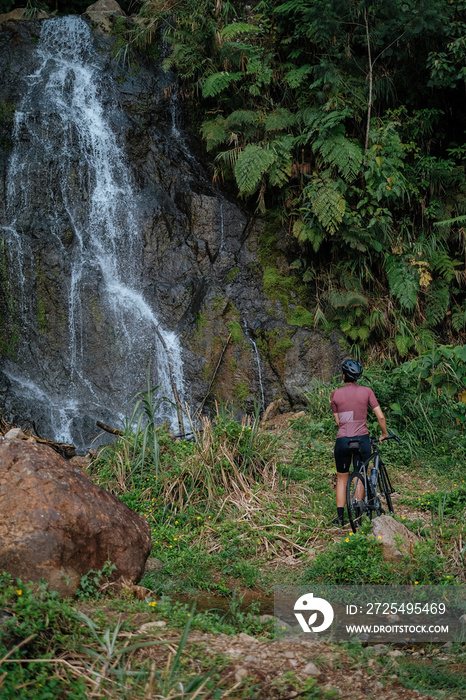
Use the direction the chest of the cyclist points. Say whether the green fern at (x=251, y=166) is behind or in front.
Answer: in front

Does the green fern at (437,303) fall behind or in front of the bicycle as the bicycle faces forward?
in front

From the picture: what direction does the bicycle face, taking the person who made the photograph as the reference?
facing away from the viewer and to the right of the viewer

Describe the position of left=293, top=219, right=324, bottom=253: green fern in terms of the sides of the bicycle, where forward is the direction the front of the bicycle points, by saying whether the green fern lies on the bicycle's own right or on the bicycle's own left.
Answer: on the bicycle's own left

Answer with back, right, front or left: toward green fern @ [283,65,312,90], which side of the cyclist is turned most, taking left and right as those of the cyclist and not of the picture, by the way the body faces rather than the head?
front

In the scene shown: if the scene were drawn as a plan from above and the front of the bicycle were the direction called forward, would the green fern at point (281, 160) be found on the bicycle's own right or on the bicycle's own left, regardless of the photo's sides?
on the bicycle's own left

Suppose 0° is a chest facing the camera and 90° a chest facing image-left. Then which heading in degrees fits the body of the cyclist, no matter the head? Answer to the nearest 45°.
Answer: approximately 180°

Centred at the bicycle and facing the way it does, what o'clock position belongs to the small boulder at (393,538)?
The small boulder is roughly at 4 o'clock from the bicycle.
